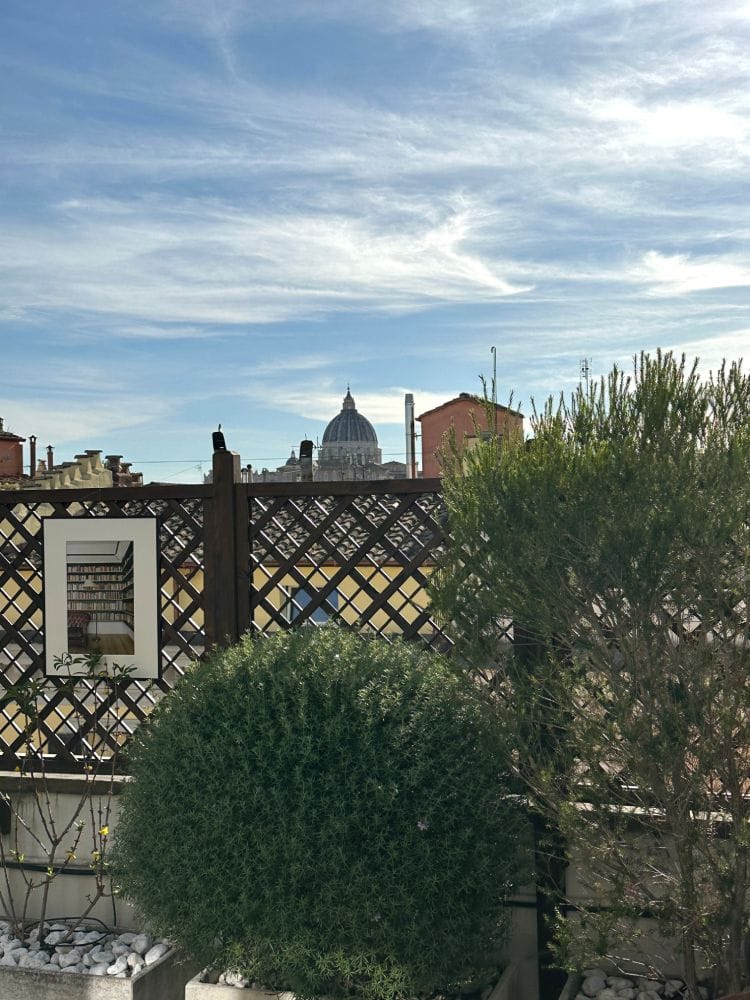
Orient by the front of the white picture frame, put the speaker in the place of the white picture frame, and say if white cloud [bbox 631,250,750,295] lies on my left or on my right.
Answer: on my left

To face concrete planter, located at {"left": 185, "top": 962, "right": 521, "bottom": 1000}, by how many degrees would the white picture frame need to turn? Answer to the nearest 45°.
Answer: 0° — it already faces it

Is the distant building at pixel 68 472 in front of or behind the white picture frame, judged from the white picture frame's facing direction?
behind

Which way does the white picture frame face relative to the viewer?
toward the camera

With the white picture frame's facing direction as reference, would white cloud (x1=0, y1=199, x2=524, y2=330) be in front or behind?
behind

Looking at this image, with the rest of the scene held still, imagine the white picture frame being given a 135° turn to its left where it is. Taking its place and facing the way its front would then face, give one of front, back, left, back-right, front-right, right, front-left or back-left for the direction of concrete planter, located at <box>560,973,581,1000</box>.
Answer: right
